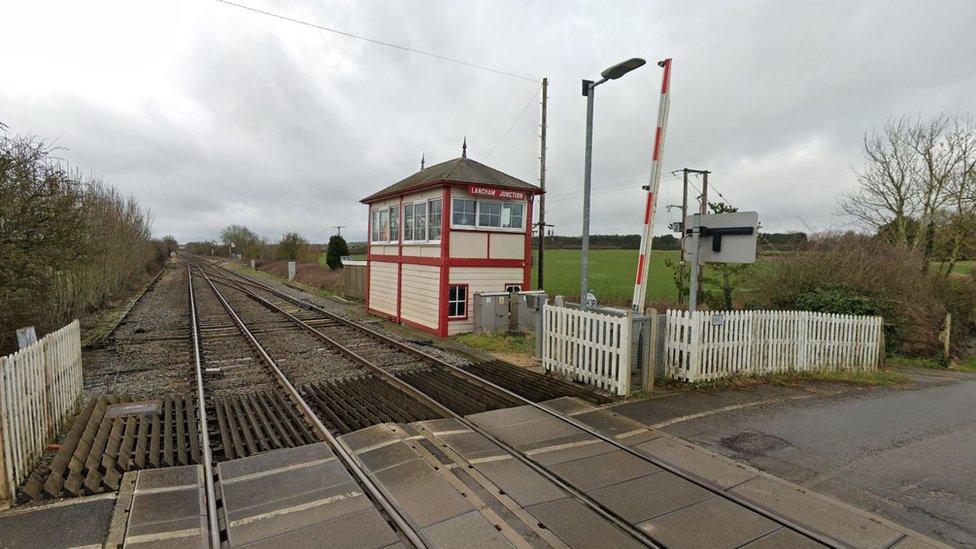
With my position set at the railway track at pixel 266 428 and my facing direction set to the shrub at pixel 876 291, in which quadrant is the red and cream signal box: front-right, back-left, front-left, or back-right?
front-left

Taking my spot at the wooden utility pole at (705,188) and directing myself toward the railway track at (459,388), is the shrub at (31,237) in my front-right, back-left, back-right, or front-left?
front-right

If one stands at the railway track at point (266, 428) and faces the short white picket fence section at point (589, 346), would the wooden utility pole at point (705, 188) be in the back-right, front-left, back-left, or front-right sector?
front-left

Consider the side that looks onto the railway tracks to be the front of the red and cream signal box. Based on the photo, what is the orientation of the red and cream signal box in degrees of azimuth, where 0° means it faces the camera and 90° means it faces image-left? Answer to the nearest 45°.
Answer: approximately 45°

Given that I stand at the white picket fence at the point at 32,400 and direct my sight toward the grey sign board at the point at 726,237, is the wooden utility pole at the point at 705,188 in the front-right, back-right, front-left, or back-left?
front-left

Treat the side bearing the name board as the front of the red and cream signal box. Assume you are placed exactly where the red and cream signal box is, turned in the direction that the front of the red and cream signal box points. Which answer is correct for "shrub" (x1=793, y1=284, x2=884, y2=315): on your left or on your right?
on your left

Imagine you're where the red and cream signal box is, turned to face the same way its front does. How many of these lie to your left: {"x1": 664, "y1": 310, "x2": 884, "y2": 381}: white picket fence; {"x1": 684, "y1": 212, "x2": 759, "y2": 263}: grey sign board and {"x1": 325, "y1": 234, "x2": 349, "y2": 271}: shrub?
2

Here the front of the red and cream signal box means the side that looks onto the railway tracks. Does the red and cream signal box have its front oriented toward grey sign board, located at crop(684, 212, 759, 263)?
no

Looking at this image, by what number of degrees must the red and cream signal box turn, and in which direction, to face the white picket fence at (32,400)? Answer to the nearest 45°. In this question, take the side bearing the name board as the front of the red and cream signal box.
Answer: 0° — it already faces it

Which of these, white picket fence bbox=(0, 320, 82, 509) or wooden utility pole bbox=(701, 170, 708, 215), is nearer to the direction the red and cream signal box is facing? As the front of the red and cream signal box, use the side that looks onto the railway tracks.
the white picket fence

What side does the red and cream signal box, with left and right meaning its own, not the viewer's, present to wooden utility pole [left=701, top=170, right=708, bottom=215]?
back

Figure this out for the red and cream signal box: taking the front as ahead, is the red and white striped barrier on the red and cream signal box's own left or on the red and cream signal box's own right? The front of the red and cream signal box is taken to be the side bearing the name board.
on the red and cream signal box's own left

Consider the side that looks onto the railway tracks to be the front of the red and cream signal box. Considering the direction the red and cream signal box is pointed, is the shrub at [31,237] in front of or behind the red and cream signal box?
in front

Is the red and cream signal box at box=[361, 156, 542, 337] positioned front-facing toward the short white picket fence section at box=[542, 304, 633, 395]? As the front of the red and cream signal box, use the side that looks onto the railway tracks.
no
